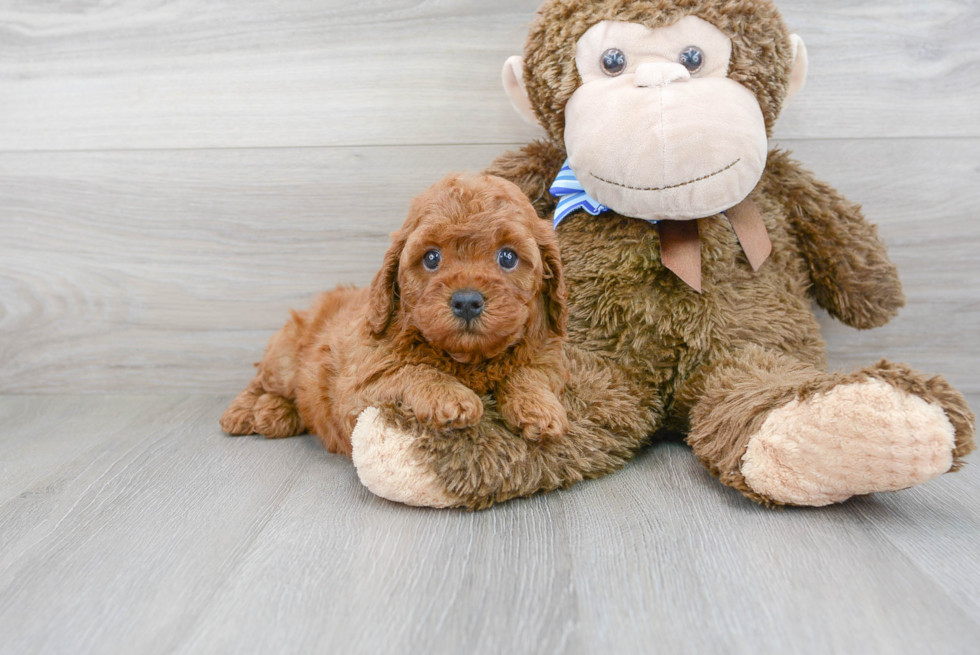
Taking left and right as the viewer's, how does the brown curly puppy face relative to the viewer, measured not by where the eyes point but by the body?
facing the viewer and to the right of the viewer

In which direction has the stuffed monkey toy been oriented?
toward the camera
